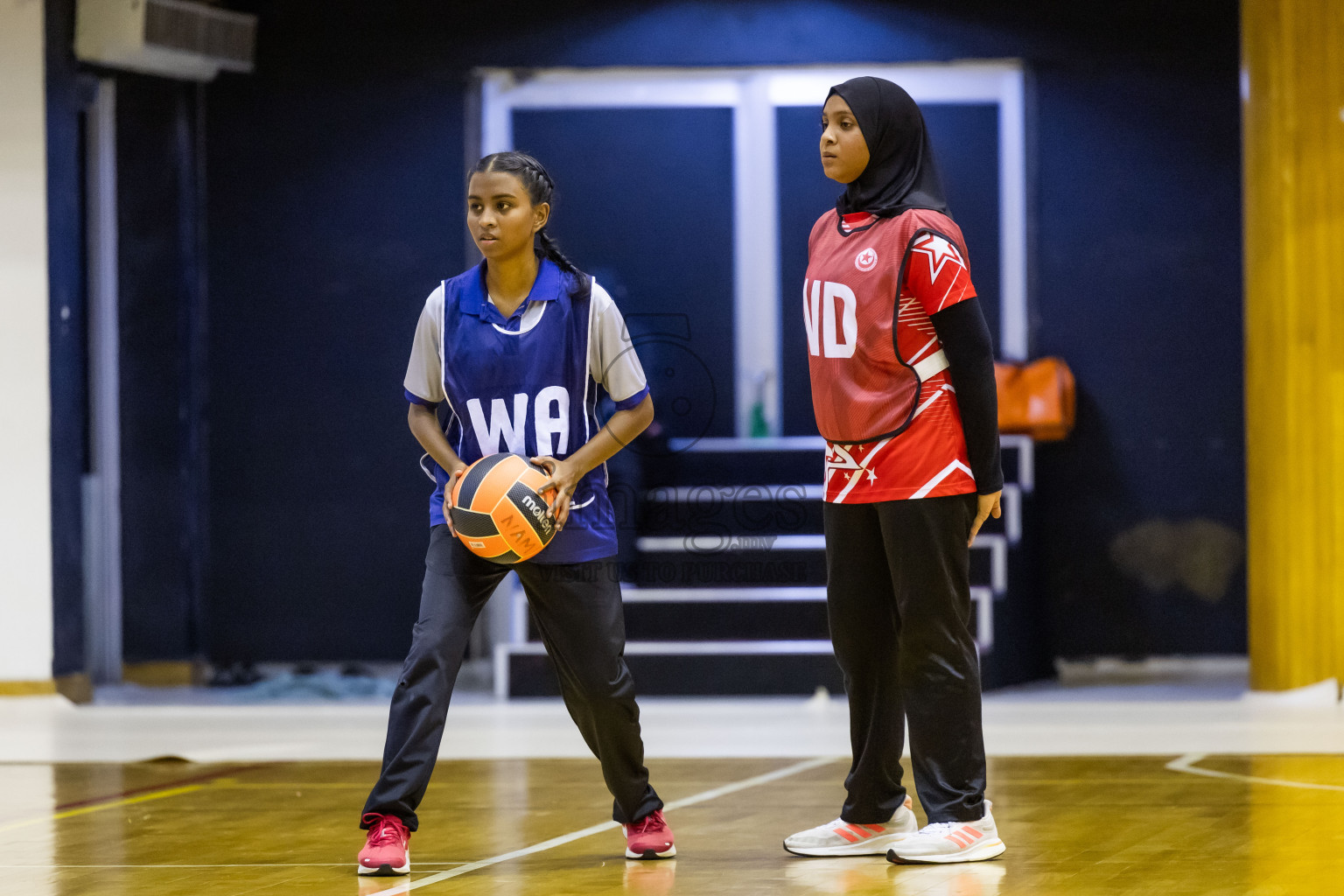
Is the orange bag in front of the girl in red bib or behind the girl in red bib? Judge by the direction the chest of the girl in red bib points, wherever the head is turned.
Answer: behind

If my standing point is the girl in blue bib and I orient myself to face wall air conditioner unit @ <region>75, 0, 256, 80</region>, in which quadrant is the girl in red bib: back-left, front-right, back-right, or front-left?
back-right

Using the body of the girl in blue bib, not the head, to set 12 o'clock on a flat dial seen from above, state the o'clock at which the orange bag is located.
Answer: The orange bag is roughly at 7 o'clock from the girl in blue bib.

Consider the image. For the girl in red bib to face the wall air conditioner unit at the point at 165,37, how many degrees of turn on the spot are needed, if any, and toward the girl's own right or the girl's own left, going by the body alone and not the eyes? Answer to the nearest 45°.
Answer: approximately 90° to the girl's own right

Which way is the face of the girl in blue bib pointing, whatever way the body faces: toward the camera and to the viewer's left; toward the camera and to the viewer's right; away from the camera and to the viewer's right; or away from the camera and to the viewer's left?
toward the camera and to the viewer's left

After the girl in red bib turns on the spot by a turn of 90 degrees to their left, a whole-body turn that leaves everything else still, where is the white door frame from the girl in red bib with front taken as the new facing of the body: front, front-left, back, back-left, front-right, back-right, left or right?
back-left

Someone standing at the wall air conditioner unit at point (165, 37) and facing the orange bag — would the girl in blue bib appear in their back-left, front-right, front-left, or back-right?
front-right

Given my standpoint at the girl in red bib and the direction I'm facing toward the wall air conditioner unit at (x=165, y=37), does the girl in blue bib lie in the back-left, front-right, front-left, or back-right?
front-left

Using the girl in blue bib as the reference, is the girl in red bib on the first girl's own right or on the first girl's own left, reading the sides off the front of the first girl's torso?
on the first girl's own left

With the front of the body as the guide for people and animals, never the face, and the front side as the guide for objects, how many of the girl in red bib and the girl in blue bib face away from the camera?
0

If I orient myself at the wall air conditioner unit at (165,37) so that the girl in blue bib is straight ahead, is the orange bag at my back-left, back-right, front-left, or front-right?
front-left

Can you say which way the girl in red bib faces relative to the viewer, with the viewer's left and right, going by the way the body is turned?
facing the viewer and to the left of the viewer

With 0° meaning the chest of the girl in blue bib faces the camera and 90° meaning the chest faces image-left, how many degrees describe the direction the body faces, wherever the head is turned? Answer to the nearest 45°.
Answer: approximately 0°

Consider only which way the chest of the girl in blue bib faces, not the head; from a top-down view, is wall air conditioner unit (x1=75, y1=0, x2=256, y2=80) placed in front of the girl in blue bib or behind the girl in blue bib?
behind

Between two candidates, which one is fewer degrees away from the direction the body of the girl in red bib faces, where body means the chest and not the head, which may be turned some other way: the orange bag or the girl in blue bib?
the girl in blue bib
